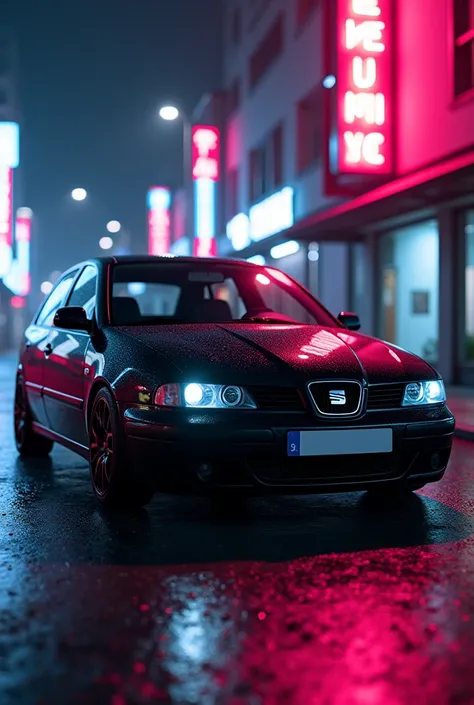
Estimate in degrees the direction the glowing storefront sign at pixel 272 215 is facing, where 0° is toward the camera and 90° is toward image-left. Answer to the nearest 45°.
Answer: approximately 45°

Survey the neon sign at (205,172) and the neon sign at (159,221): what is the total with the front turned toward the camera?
2

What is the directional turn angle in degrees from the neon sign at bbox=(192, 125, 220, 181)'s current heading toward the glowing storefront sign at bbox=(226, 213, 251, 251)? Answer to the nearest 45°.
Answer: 0° — it already faces it

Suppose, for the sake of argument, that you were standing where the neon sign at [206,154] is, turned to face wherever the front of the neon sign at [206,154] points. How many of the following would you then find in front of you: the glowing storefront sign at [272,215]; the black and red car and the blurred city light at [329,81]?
3

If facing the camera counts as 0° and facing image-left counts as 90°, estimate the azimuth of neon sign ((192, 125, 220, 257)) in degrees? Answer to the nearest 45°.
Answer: approximately 0°

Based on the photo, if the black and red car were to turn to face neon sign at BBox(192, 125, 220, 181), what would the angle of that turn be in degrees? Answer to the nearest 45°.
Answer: approximately 135° to its left

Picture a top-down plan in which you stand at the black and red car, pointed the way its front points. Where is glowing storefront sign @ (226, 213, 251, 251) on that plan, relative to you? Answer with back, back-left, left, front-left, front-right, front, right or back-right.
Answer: back-left

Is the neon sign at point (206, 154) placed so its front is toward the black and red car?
yes

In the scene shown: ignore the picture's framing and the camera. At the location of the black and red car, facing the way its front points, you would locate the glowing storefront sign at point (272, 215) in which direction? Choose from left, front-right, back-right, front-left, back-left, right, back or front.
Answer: back-left
